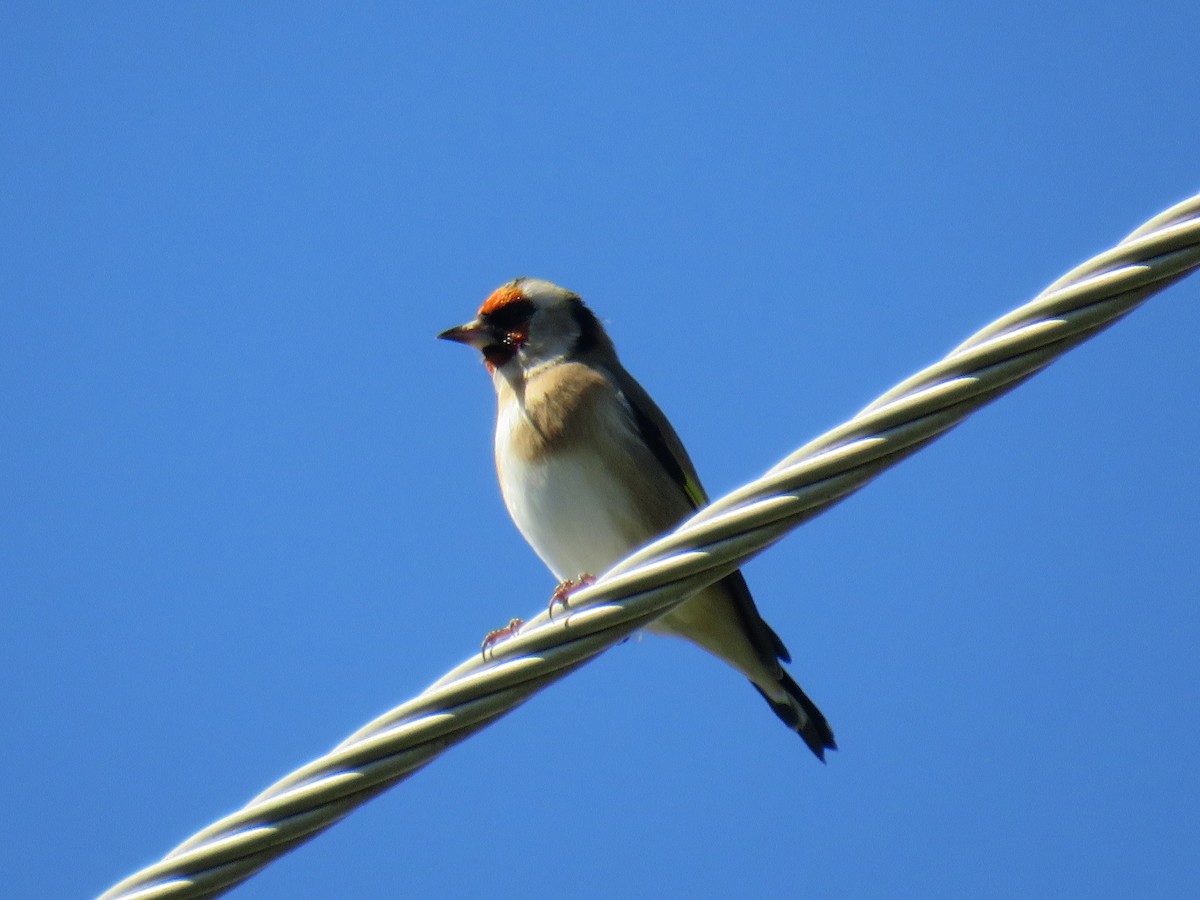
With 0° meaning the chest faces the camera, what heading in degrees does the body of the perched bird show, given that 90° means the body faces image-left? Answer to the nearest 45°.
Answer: approximately 45°
